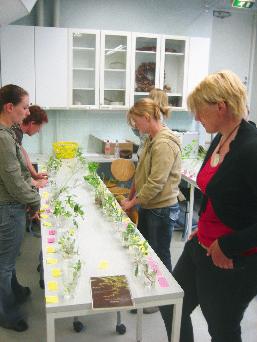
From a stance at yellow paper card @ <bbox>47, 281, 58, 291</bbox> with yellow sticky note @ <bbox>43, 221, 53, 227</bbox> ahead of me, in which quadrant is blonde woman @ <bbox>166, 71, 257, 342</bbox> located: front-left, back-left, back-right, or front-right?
back-right

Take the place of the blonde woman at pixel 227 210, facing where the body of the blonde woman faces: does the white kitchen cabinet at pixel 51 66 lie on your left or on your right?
on your right

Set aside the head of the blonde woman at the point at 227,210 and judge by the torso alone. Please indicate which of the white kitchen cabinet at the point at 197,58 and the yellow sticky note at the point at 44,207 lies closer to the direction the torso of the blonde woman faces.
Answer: the yellow sticky note

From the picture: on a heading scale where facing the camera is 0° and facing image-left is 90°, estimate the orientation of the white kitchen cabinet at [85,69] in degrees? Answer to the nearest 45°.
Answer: approximately 0°

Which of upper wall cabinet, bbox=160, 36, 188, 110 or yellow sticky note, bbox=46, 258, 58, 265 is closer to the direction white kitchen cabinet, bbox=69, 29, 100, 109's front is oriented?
the yellow sticky note

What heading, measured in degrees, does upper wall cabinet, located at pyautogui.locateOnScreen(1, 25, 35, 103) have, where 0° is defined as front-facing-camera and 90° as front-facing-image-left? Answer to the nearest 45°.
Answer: approximately 0°

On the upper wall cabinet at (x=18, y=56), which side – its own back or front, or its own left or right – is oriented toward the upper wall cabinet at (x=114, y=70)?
left

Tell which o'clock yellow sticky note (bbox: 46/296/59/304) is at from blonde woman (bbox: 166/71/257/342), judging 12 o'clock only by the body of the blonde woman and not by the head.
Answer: The yellow sticky note is roughly at 1 o'clock from the blonde woman.
